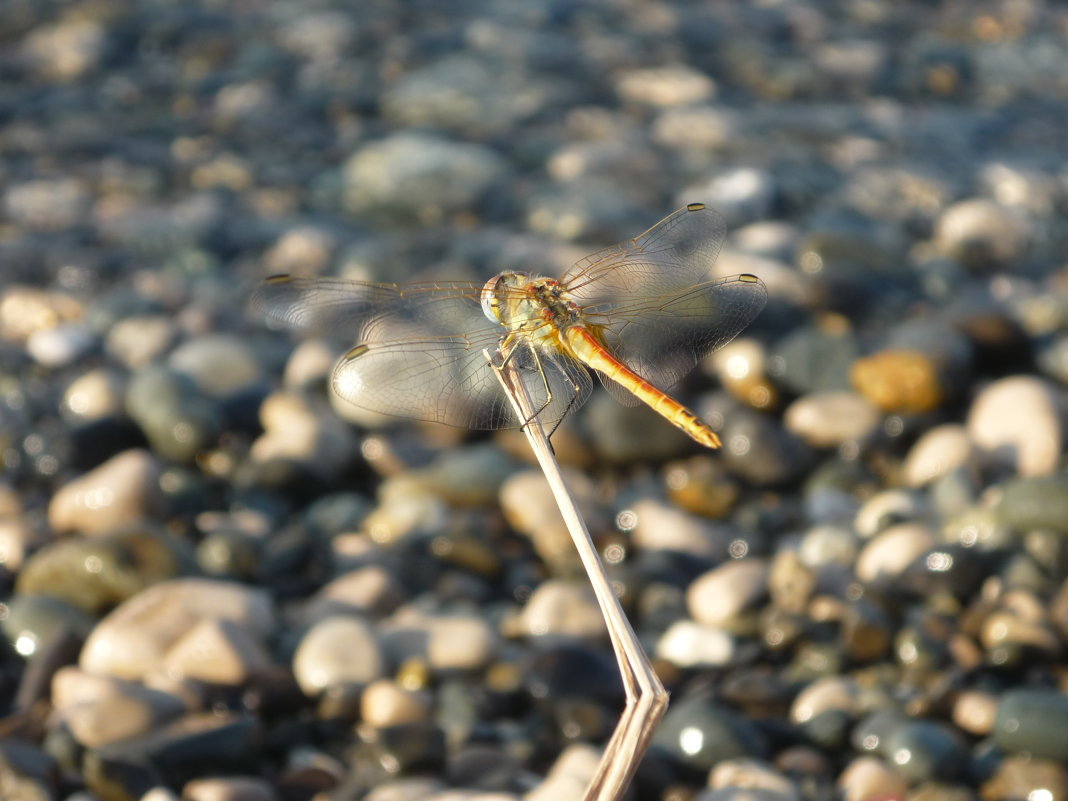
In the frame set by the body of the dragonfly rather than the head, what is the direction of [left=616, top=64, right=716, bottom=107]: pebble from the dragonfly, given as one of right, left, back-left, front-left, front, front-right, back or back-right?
front-right

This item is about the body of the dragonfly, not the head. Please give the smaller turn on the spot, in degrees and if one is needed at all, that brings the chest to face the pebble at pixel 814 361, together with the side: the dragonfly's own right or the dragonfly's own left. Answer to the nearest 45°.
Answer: approximately 90° to the dragonfly's own right

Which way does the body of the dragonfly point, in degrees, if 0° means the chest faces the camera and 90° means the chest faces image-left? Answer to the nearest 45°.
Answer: approximately 135°

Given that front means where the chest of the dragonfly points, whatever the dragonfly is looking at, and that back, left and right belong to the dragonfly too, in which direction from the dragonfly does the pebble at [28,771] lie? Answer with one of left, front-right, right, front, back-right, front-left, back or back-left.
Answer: front-left

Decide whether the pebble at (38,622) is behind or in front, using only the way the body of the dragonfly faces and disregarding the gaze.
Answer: in front

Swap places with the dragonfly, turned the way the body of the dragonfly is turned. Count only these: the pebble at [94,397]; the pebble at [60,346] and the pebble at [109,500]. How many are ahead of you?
3

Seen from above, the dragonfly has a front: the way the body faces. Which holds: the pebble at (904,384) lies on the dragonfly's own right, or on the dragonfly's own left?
on the dragonfly's own right
